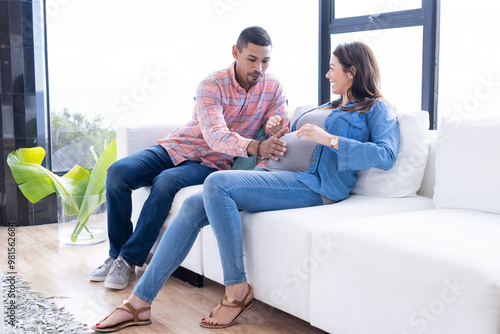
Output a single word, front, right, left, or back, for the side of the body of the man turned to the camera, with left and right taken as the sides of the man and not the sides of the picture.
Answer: front

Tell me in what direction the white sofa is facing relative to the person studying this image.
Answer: facing the viewer and to the left of the viewer

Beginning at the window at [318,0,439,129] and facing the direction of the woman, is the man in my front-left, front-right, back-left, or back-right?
front-right

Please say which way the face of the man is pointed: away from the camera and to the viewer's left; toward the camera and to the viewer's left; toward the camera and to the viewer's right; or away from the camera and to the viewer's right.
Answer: toward the camera and to the viewer's right

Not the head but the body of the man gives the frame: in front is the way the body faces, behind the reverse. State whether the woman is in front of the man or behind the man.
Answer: in front

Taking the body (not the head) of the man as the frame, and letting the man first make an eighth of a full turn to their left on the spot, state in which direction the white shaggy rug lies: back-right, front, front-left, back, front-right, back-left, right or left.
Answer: right

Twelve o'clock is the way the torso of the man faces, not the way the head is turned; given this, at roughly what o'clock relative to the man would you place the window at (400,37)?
The window is roughly at 8 o'clock from the man.

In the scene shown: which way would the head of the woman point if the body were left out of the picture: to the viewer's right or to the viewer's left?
to the viewer's left
